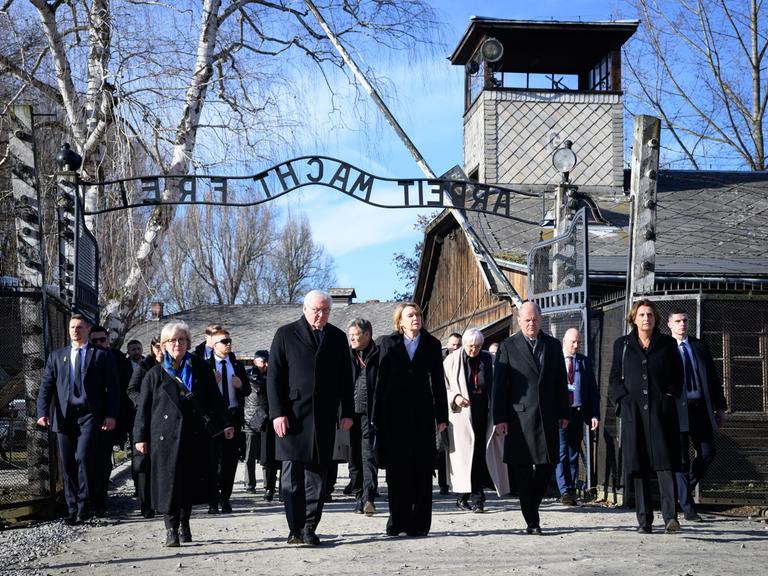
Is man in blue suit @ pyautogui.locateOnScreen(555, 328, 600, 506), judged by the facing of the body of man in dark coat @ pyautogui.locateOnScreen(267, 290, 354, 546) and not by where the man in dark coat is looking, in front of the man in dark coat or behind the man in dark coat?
behind

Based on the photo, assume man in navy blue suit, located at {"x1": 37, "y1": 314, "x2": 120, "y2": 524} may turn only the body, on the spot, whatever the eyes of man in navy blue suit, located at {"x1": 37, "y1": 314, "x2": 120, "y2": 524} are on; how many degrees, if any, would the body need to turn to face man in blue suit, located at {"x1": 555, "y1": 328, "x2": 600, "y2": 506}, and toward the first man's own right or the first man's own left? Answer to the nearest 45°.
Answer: approximately 90° to the first man's own left

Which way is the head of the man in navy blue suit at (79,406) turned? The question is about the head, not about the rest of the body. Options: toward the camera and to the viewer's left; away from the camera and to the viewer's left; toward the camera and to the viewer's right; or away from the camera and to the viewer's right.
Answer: toward the camera and to the viewer's right

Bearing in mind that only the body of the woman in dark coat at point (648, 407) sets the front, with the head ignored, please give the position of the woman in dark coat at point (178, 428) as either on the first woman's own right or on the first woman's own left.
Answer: on the first woman's own right

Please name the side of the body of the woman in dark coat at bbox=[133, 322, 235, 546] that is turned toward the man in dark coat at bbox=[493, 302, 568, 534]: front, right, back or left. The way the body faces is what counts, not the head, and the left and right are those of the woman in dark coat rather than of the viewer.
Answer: left

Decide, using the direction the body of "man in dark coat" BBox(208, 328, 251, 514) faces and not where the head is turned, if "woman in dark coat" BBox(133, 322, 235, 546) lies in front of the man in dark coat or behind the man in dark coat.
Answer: in front

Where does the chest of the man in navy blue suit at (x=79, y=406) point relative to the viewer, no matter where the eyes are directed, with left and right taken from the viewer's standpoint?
facing the viewer

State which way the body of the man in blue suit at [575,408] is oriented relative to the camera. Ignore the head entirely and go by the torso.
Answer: toward the camera

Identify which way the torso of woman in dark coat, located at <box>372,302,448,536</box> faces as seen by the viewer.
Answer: toward the camera

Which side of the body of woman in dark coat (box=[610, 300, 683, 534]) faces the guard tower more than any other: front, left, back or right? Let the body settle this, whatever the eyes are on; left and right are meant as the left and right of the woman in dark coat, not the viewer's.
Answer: back

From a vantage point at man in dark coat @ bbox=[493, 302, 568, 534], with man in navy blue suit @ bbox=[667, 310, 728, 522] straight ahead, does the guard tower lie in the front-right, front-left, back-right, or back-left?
front-left

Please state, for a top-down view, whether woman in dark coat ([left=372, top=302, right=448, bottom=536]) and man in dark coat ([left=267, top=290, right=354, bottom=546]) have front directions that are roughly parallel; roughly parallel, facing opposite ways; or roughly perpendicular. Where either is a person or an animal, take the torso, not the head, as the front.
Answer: roughly parallel

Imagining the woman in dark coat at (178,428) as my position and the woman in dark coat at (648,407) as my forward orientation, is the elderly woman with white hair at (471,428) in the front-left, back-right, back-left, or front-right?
front-left
